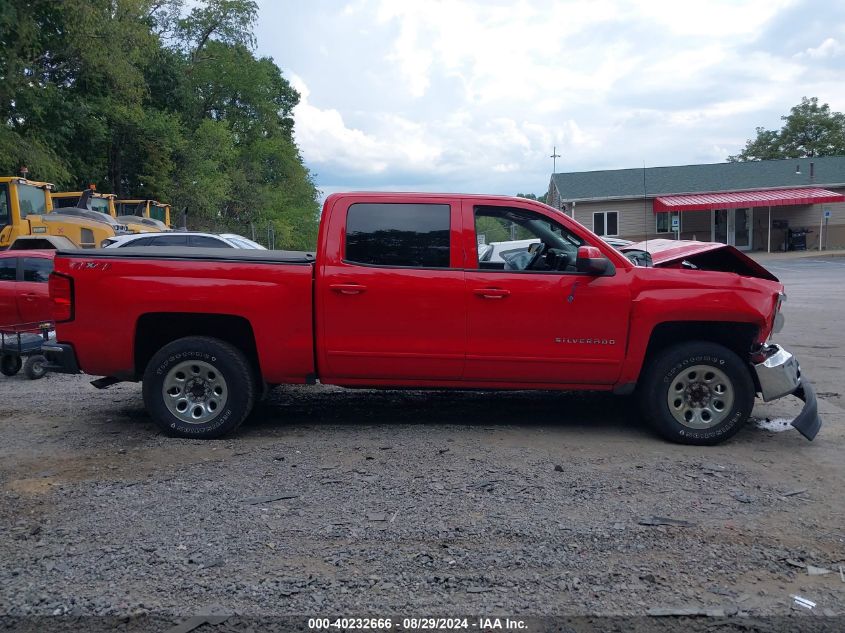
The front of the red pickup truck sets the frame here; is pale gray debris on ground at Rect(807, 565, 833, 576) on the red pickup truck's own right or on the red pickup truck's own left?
on the red pickup truck's own right

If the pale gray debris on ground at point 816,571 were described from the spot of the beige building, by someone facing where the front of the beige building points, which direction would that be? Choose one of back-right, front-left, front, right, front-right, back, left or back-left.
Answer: front

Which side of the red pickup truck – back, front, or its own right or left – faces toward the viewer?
right

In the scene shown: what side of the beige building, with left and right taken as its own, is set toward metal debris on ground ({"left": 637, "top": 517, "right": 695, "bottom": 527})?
front

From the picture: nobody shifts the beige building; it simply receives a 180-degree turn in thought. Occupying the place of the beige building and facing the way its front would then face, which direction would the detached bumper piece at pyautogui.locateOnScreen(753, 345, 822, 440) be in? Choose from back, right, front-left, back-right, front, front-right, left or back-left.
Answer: back

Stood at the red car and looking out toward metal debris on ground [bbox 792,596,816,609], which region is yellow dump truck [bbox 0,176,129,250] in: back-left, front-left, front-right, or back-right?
back-left

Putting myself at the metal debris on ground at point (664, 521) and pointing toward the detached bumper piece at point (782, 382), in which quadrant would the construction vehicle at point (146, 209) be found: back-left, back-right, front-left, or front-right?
front-left

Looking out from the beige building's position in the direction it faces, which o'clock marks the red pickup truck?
The red pickup truck is roughly at 12 o'clock from the beige building.

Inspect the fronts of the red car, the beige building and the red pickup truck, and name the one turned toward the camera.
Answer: the beige building

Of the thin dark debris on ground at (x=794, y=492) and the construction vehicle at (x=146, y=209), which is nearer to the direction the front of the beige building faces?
the thin dark debris on ground

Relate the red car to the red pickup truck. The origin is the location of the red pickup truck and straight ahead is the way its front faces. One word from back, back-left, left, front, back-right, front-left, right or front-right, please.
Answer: back-left

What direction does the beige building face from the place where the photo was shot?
facing the viewer

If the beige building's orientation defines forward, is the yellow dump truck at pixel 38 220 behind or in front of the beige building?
in front

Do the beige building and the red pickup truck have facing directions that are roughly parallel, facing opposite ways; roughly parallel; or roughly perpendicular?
roughly perpendicular

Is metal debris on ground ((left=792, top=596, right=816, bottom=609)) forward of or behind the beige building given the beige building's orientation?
forward
